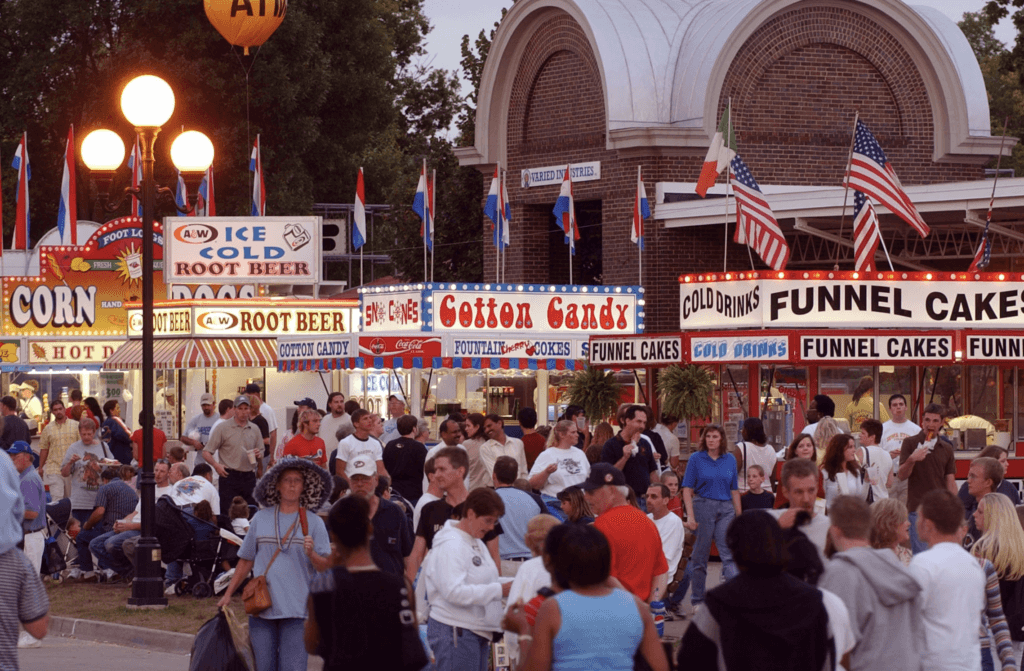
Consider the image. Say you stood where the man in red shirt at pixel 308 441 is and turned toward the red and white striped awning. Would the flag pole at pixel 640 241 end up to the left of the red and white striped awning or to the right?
right

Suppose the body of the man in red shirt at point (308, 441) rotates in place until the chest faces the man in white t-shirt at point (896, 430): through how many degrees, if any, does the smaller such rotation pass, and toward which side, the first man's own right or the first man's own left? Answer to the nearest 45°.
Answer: approximately 45° to the first man's own left

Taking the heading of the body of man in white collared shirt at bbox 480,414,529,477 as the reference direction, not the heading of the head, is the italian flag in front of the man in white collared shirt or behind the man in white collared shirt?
behind

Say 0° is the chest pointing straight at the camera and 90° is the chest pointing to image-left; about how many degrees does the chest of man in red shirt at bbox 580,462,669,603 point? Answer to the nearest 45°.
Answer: approximately 135°

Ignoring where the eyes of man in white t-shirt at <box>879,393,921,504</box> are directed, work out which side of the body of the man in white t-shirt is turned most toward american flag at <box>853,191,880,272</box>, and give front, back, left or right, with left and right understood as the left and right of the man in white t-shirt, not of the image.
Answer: back

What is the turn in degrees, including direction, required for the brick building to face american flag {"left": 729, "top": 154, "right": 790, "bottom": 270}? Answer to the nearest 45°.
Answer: approximately 45° to its left

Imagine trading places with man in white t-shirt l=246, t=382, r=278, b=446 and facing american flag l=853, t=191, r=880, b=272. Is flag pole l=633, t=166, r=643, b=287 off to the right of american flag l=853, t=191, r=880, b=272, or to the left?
left

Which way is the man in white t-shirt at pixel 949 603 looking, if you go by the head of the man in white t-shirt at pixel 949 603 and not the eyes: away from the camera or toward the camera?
away from the camera

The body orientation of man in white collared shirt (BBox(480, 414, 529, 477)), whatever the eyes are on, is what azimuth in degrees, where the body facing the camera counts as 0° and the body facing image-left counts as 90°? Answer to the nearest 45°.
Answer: approximately 0°

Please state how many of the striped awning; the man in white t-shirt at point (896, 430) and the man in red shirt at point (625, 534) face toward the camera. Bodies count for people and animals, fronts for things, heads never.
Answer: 2
